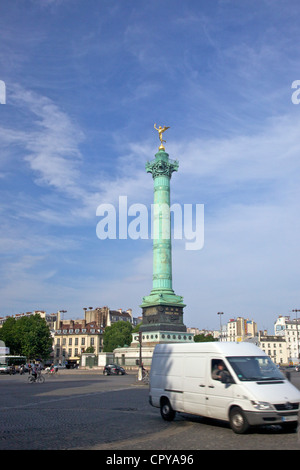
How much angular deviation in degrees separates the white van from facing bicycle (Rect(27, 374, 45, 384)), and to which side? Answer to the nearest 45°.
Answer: approximately 180°

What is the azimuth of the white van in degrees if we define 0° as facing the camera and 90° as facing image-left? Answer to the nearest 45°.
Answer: approximately 315°
